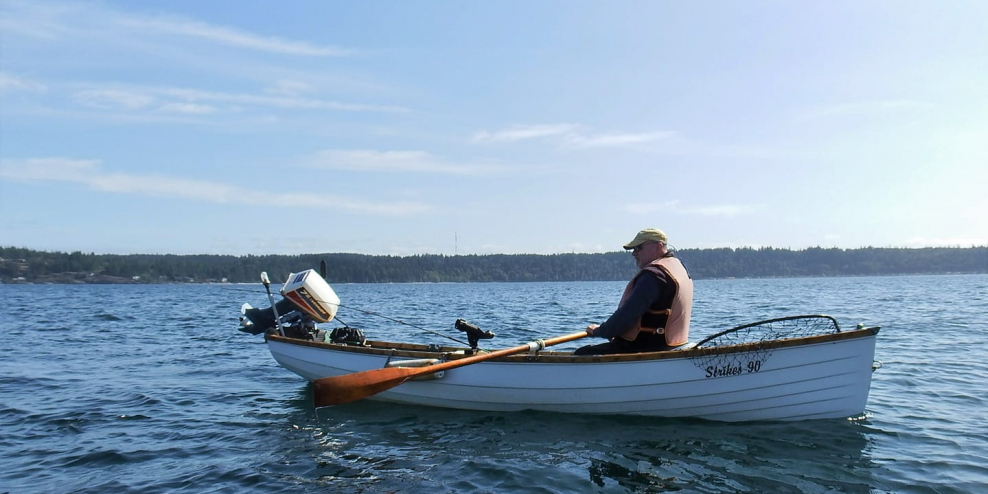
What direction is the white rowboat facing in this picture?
to the viewer's right

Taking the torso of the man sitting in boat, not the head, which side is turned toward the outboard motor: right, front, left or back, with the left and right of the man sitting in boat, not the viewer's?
front

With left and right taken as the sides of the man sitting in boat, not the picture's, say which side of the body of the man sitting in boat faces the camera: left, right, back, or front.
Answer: left
